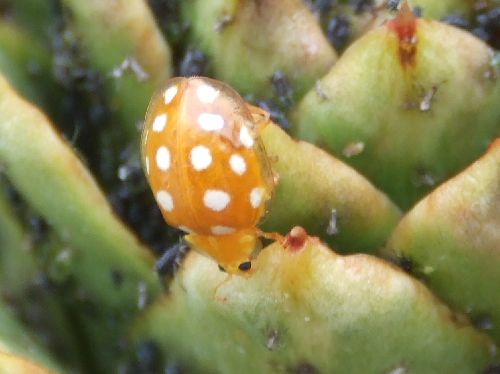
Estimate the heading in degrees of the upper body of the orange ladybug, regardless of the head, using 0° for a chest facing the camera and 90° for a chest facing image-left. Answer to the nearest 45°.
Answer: approximately 0°
